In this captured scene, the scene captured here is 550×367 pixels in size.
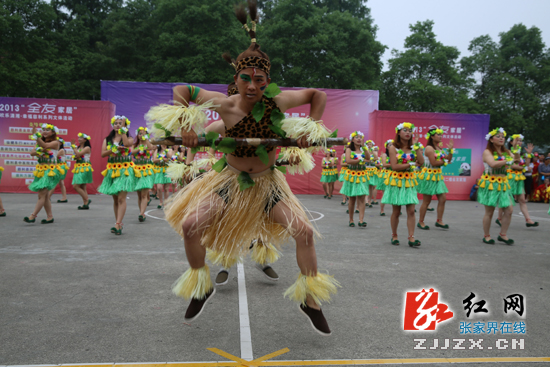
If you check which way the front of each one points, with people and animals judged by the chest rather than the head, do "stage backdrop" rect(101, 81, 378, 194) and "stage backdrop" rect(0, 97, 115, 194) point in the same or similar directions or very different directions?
same or similar directions

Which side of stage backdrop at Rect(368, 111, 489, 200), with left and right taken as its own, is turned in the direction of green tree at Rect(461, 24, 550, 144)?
back

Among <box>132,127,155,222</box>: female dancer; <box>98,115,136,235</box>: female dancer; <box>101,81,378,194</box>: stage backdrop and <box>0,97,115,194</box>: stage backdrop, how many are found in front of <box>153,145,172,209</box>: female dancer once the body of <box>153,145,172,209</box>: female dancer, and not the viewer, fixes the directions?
2

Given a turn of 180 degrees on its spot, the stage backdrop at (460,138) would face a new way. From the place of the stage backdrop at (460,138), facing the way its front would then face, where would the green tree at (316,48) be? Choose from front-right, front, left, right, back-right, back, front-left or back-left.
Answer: front-left

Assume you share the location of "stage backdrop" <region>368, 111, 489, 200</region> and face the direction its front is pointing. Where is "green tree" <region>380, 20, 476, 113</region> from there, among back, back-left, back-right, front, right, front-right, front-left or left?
back

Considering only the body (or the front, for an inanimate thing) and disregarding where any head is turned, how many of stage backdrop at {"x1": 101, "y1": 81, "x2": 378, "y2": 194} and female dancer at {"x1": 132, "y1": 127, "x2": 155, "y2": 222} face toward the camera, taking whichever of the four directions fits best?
2

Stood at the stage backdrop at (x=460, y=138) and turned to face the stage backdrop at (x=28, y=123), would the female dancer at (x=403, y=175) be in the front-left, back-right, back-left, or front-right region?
front-left

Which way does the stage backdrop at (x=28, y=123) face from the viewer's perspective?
toward the camera

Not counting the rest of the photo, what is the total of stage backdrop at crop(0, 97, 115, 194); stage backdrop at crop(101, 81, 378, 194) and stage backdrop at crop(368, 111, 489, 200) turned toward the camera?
3

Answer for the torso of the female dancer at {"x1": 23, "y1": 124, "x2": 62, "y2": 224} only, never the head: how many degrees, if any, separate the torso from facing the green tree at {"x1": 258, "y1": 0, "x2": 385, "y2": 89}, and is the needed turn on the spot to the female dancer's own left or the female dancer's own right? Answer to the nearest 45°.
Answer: approximately 180°

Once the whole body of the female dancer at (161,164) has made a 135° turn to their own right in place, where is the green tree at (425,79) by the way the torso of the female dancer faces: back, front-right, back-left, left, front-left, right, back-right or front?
right

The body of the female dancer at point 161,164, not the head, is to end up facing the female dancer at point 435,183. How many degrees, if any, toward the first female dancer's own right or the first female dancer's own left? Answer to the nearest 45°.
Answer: approximately 45° to the first female dancer's own left

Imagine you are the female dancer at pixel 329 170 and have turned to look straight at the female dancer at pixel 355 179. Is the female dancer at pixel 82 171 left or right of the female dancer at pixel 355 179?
right

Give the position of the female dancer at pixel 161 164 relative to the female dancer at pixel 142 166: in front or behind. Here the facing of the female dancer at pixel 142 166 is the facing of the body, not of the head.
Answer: behind

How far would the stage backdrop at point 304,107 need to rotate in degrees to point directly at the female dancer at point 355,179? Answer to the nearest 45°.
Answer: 0° — it already faces them

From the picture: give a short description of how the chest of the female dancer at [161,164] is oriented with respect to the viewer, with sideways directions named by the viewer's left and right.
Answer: facing the viewer

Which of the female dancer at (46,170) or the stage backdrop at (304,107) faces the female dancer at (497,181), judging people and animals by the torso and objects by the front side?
the stage backdrop

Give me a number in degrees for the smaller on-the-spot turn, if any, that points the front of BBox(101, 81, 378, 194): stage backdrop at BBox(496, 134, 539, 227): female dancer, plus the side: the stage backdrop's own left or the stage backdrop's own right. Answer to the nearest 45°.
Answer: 0° — it already faces them

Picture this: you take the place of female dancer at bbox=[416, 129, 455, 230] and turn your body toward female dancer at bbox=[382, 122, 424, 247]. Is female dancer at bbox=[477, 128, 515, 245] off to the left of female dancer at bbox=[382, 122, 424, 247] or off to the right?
left
